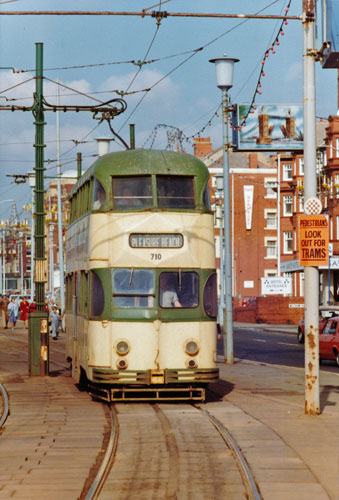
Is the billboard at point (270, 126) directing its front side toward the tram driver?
yes

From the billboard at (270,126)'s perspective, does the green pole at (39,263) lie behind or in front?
in front

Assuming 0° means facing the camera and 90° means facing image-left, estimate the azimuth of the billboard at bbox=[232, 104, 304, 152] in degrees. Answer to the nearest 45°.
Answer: approximately 0°

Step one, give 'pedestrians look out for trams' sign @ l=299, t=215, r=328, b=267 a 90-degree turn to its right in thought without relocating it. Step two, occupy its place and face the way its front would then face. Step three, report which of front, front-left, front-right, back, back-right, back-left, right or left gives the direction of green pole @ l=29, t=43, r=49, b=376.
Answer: front-right

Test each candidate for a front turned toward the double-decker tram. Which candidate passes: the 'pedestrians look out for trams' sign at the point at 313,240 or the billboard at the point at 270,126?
the billboard

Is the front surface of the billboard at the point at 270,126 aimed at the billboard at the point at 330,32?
yes

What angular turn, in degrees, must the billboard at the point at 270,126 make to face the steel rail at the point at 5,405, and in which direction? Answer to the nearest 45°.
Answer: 0° — it already faces it
